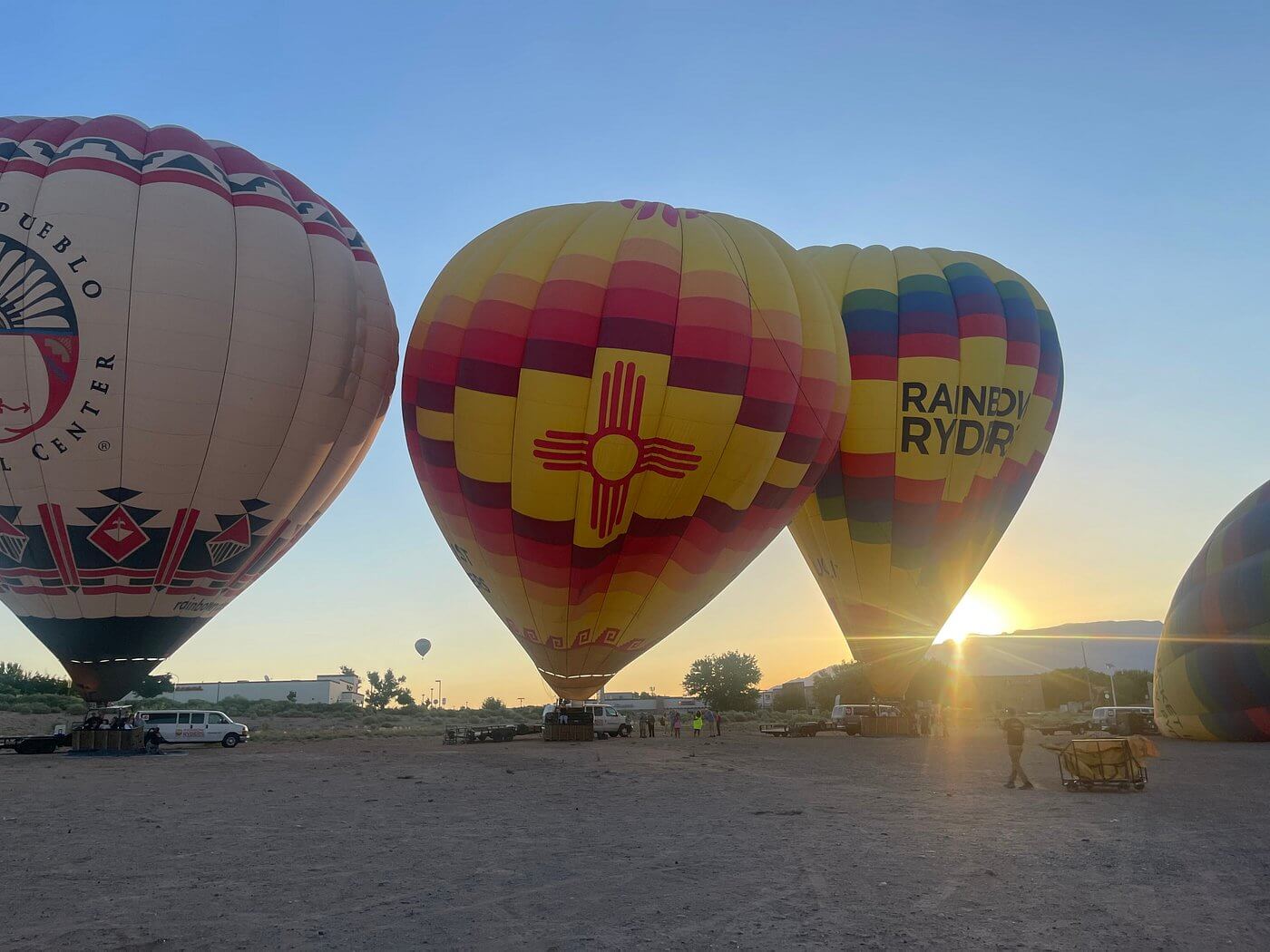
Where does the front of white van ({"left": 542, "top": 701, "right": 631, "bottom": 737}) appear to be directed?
to the viewer's right

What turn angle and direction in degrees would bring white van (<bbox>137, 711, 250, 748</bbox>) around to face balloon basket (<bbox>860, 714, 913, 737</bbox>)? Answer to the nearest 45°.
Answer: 0° — it already faces it

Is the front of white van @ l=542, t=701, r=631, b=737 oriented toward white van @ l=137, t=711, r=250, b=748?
no

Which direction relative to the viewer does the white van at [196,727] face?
to the viewer's right

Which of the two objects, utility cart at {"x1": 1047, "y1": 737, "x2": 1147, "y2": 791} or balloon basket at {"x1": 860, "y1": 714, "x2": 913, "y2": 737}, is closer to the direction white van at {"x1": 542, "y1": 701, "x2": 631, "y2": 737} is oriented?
the balloon basket

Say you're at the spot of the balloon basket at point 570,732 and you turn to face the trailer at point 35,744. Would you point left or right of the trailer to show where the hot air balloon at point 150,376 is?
left

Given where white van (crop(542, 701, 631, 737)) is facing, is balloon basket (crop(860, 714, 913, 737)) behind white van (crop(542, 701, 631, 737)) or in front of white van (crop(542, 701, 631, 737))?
in front
